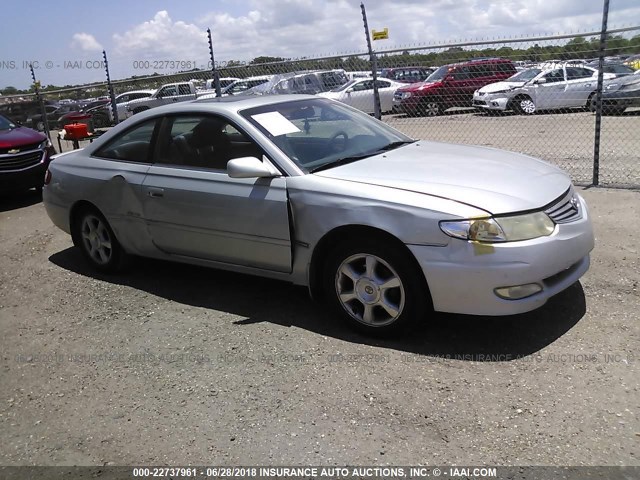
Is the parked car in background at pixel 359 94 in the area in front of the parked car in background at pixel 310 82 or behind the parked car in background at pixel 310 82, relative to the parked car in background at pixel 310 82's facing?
behind

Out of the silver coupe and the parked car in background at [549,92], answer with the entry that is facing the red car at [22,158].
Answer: the parked car in background

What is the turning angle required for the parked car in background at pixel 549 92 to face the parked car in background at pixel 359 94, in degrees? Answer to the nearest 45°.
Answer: approximately 45° to its right

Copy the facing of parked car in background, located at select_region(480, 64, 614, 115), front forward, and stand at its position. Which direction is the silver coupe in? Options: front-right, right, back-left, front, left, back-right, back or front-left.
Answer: front-left

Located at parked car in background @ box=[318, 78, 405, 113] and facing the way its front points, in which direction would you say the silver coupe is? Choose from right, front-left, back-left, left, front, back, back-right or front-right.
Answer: front-left

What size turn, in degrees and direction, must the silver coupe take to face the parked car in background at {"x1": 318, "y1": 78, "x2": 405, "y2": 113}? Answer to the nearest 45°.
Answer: approximately 135° to its left

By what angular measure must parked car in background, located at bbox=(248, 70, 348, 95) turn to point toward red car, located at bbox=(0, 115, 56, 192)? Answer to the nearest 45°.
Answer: approximately 90° to its left

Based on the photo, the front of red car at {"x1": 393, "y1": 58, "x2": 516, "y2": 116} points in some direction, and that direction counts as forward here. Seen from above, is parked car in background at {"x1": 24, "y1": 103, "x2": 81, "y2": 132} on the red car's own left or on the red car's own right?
on the red car's own right

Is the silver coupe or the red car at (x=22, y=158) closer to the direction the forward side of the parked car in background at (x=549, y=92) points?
the red car

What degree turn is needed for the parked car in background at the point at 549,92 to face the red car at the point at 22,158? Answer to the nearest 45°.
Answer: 0° — it already faces it
